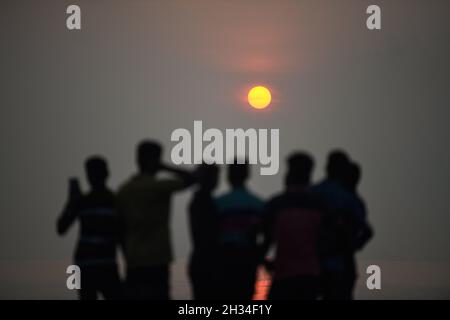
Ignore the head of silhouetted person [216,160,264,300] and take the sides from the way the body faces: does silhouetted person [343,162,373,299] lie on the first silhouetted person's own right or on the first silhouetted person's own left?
on the first silhouetted person's own right

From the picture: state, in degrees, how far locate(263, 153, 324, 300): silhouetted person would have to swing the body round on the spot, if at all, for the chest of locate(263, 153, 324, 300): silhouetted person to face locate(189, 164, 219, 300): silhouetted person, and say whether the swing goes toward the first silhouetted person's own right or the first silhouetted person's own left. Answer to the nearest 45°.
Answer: approximately 90° to the first silhouetted person's own left

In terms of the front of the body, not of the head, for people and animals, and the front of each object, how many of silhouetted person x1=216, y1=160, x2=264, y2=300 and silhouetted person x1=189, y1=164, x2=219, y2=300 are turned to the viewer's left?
0

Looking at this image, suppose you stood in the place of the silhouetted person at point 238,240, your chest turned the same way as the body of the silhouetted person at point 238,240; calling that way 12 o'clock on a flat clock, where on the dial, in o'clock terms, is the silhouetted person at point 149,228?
the silhouetted person at point 149,228 is roughly at 9 o'clock from the silhouetted person at point 238,240.

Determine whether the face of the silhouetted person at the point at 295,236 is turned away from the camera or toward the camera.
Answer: away from the camera

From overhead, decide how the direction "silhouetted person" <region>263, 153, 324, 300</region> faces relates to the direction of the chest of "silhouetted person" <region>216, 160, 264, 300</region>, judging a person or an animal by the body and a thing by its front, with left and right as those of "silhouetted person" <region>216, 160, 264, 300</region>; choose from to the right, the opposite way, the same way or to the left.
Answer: the same way

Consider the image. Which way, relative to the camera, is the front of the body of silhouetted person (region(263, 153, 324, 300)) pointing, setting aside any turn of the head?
away from the camera

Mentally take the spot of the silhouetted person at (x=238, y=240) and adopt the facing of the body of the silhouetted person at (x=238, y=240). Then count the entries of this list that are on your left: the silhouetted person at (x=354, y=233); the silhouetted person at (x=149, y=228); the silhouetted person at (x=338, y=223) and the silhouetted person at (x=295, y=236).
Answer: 1

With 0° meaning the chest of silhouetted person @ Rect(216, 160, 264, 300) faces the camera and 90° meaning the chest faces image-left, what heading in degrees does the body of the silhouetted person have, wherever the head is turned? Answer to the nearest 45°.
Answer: approximately 180°

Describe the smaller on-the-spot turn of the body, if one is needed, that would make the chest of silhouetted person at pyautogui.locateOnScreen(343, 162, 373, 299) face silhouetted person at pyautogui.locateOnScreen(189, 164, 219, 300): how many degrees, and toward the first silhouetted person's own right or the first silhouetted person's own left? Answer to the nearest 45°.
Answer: approximately 45° to the first silhouetted person's own left
